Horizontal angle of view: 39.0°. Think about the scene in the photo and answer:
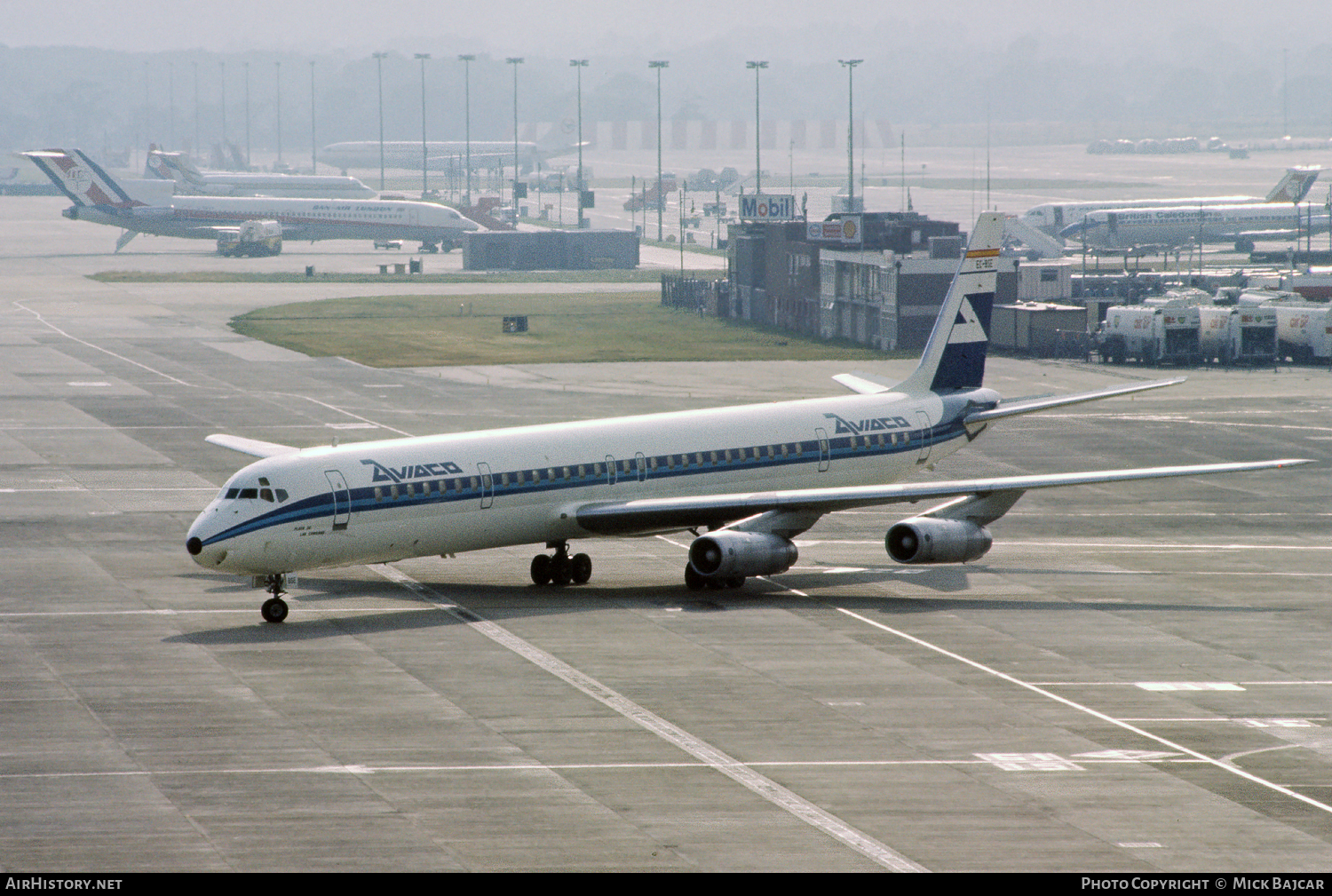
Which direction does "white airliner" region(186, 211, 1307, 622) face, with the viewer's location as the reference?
facing the viewer and to the left of the viewer
